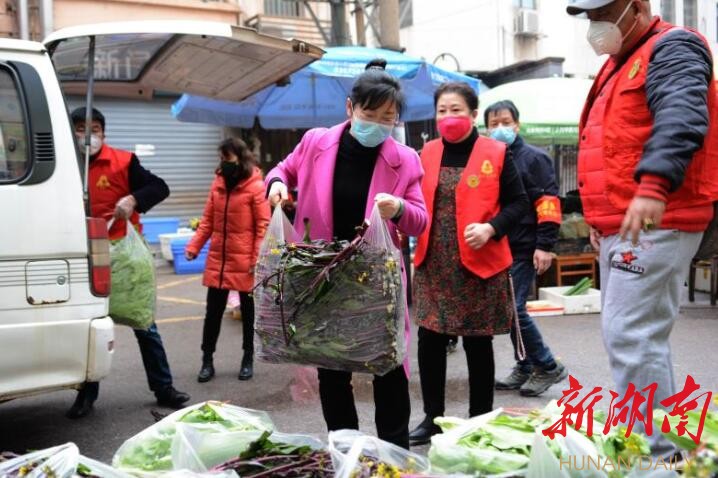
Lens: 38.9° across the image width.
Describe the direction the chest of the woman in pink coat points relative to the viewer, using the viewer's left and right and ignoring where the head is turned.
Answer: facing the viewer

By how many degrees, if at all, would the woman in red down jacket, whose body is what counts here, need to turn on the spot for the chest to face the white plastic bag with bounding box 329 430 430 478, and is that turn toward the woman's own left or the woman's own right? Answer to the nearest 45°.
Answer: approximately 45° to the woman's own left

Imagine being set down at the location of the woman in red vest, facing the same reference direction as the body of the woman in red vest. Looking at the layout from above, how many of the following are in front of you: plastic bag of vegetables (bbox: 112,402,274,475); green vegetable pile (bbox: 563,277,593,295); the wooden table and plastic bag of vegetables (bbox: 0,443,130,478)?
2

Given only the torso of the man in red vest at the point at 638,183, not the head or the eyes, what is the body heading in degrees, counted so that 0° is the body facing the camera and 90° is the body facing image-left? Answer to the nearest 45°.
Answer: approximately 45°

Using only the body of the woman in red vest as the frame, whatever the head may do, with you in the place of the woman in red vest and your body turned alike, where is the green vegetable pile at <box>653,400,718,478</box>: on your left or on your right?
on your left

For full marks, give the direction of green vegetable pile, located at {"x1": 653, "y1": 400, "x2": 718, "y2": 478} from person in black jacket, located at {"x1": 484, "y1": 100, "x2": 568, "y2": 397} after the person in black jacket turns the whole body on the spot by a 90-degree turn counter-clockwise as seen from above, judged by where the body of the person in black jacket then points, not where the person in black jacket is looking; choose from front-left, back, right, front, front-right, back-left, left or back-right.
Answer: front-right

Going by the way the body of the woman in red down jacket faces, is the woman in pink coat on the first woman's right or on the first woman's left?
on the first woman's left

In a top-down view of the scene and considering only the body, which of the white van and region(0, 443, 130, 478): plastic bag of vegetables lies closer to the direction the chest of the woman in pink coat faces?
the plastic bag of vegetables

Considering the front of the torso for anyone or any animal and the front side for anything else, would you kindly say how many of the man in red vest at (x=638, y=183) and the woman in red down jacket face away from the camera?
0

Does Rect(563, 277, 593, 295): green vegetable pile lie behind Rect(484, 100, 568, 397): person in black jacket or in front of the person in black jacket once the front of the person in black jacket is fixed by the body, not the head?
behind

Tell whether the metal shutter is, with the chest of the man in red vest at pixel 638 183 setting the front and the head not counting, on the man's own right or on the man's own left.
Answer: on the man's own right
